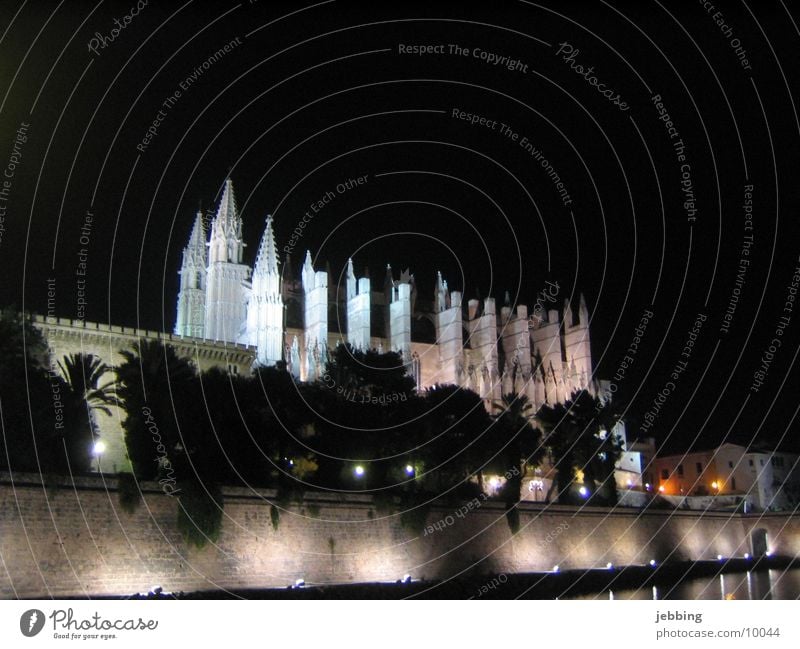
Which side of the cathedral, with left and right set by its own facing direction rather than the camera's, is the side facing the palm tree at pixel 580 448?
left

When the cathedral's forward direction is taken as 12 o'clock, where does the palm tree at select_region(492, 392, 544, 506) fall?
The palm tree is roughly at 9 o'clock from the cathedral.

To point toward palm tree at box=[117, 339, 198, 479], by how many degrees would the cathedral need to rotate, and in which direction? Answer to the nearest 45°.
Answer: approximately 45° to its left

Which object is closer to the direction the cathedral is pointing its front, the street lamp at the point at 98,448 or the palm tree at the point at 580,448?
the street lamp

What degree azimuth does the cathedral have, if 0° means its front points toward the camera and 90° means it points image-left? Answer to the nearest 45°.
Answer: approximately 45°

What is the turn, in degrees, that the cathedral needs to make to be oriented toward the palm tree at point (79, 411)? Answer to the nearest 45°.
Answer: approximately 45° to its left

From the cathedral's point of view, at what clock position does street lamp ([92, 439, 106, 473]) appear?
The street lamp is roughly at 11 o'clock from the cathedral.
